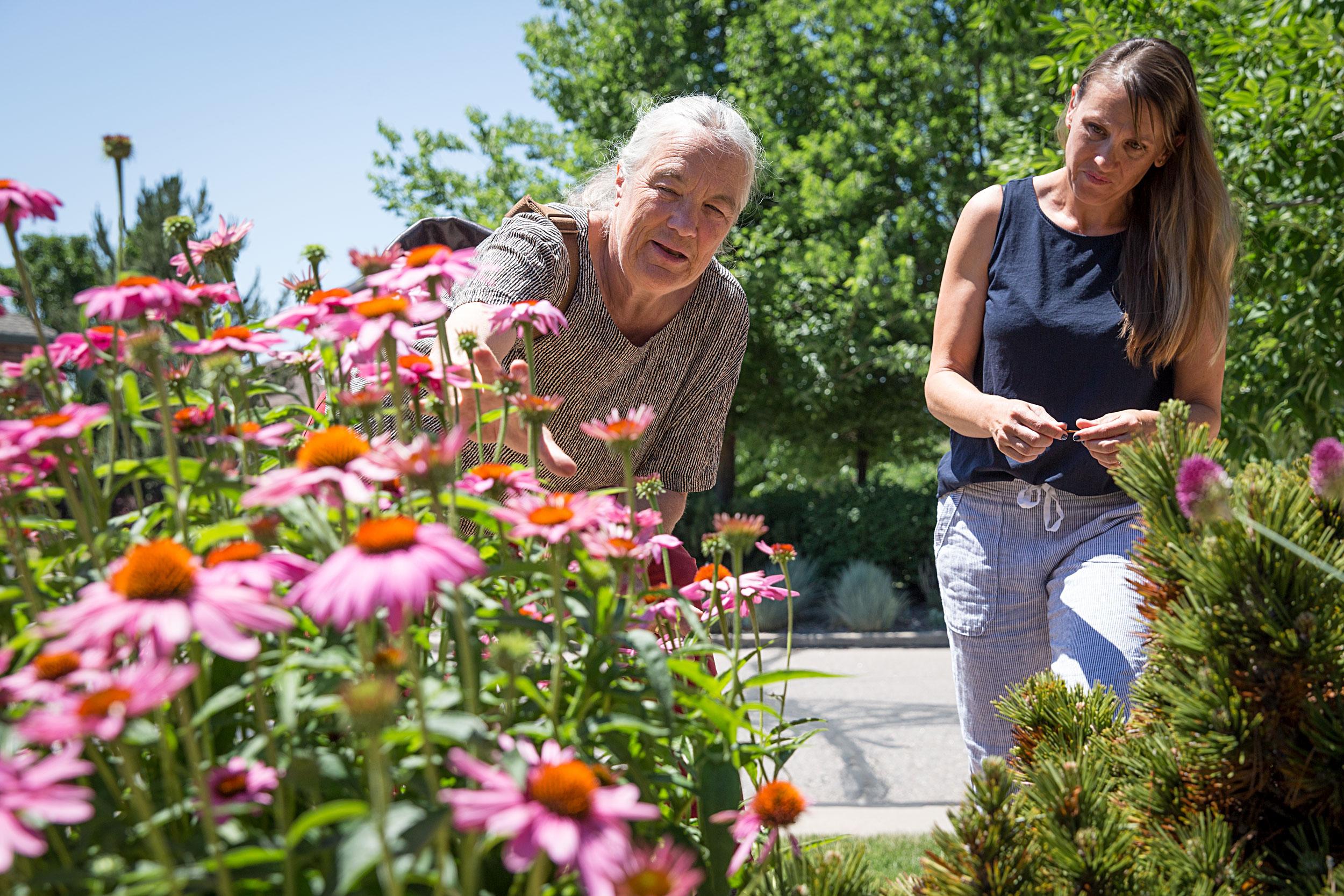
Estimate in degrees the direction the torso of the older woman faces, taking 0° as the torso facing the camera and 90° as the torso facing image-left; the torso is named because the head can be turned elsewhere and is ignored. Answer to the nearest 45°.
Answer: approximately 0°

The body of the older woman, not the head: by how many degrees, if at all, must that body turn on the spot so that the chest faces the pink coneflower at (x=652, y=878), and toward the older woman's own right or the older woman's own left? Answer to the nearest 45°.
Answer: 0° — they already face it

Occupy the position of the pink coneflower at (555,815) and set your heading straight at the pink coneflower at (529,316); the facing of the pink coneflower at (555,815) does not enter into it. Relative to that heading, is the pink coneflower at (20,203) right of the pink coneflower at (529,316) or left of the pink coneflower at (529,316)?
left

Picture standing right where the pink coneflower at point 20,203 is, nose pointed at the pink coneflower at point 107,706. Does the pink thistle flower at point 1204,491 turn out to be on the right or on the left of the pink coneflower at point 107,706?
left

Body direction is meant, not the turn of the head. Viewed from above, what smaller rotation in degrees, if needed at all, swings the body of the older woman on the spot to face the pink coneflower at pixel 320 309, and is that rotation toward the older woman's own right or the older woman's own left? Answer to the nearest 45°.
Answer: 0° — they already face it
